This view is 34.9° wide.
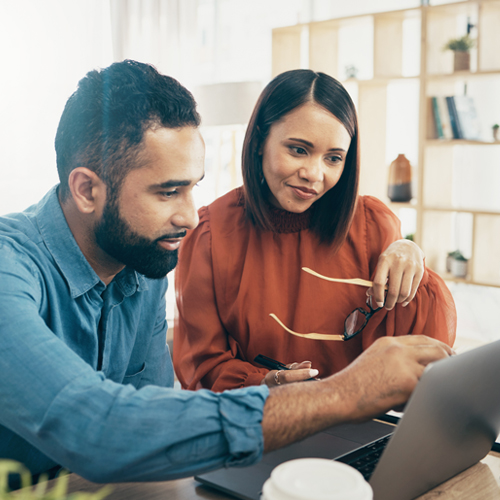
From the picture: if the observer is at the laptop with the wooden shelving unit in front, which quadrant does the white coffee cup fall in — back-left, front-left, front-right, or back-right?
back-left

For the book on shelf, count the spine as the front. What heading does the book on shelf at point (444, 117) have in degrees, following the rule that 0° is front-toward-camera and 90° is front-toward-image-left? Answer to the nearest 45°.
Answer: approximately 0°

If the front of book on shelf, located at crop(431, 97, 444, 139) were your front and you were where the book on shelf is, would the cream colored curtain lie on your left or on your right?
on your right

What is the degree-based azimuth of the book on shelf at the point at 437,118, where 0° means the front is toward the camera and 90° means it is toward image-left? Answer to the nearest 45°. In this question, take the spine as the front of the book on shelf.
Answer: approximately 0°

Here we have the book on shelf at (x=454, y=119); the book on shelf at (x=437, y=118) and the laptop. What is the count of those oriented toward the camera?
2

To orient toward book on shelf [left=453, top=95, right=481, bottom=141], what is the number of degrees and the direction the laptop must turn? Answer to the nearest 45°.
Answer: approximately 45° to its right

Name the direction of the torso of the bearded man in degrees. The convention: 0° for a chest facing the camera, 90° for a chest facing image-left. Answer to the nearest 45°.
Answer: approximately 315°

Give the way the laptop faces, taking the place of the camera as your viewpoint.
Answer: facing away from the viewer and to the left of the viewer

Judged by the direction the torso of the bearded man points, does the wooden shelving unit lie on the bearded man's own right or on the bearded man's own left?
on the bearded man's own left

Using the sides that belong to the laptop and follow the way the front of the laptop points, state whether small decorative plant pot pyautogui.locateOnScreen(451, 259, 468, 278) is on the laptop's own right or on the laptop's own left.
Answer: on the laptop's own right

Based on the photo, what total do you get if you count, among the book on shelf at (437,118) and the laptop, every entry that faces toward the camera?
1
